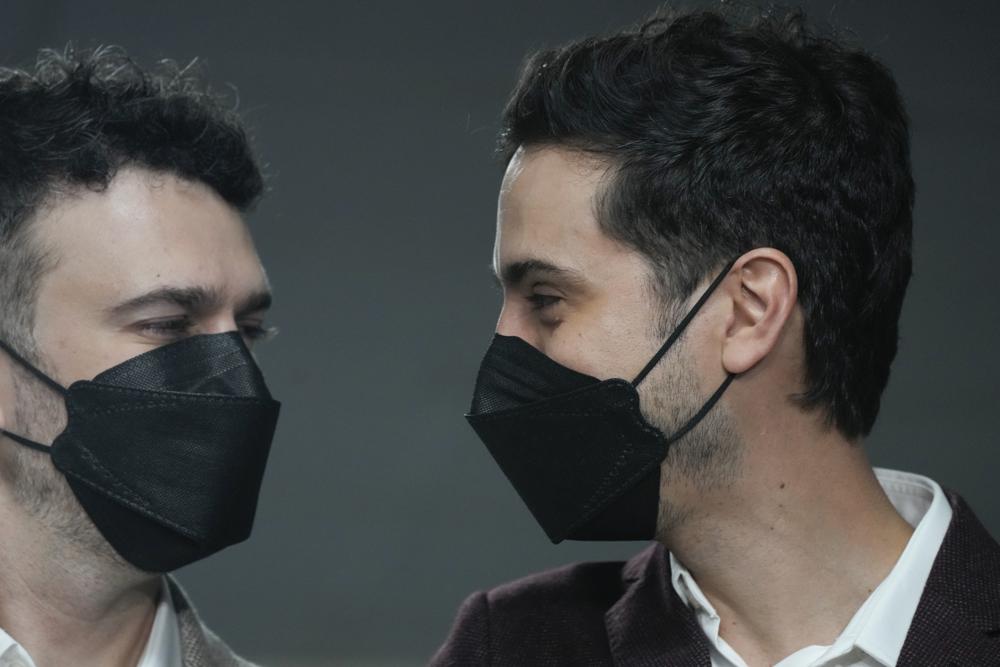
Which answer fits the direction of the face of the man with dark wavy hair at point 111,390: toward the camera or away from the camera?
toward the camera

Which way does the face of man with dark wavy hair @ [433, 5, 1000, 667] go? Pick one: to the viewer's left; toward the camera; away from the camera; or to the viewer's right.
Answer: to the viewer's left

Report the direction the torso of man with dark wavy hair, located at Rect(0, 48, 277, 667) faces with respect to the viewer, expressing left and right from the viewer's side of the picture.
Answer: facing the viewer and to the right of the viewer

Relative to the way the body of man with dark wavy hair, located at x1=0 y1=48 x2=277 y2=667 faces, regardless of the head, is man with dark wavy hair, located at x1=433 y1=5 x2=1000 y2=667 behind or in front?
in front
